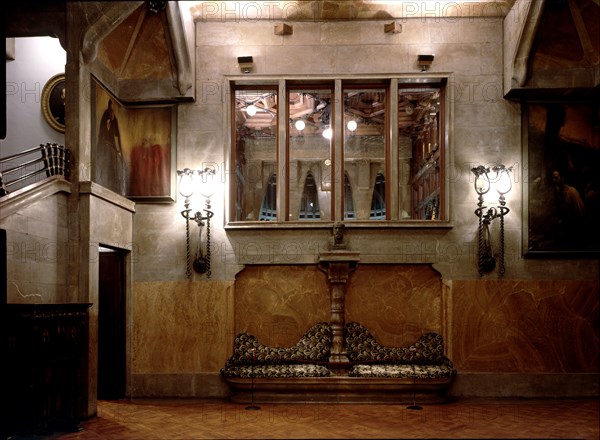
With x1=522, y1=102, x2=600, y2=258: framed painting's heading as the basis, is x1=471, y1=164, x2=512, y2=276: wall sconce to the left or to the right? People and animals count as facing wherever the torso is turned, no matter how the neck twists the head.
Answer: on its right

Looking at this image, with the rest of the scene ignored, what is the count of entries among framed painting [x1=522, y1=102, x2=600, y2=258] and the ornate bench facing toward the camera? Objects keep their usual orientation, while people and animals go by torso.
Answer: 2

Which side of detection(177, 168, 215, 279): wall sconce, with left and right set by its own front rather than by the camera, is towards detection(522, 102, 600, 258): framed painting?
left

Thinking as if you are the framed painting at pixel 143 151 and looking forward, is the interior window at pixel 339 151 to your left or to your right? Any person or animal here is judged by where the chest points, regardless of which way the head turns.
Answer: on your left
